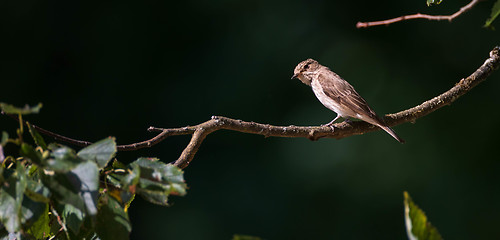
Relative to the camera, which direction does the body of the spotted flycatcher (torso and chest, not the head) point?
to the viewer's left

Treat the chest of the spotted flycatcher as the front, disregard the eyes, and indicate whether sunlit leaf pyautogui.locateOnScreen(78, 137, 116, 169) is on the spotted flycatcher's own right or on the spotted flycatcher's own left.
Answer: on the spotted flycatcher's own left

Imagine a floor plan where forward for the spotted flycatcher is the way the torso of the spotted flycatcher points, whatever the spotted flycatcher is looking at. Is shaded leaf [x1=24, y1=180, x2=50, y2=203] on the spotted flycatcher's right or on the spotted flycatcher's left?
on the spotted flycatcher's left

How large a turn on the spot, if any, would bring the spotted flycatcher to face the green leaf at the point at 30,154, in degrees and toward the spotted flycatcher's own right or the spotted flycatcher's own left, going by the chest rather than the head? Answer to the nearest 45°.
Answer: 0° — it already faces it

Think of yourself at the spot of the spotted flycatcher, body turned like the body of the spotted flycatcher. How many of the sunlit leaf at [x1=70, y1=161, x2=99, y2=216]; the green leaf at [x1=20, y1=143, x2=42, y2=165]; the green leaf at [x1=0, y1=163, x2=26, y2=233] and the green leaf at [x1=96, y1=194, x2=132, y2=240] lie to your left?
4

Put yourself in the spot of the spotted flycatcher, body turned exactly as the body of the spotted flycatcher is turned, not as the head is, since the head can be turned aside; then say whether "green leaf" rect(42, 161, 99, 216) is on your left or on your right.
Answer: on your left

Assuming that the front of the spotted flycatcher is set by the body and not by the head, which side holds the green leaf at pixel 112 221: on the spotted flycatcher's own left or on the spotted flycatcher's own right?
on the spotted flycatcher's own left
